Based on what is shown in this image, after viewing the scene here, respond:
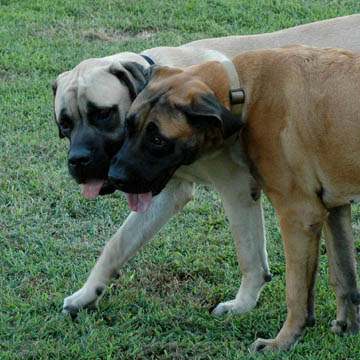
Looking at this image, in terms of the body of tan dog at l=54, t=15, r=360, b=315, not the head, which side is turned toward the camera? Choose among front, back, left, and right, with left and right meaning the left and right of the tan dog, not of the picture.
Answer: left
